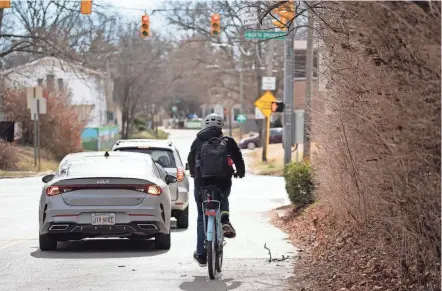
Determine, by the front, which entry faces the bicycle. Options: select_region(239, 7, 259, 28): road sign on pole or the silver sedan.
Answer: the road sign on pole

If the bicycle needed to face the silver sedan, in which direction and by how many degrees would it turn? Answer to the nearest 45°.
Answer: approximately 45° to its left

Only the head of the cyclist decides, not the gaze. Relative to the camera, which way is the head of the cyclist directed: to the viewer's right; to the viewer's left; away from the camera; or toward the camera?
away from the camera

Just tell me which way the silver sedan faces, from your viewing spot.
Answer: facing away from the viewer

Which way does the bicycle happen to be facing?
away from the camera

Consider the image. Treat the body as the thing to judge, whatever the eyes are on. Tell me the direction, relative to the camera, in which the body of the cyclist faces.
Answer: away from the camera

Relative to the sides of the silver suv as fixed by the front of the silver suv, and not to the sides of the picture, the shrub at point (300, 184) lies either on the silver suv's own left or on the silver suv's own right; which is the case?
on the silver suv's own right

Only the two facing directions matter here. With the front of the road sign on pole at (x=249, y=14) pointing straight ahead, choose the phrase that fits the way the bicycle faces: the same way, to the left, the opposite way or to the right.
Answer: the opposite way

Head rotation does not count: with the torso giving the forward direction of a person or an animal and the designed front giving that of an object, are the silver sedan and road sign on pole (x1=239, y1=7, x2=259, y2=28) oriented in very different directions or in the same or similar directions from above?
very different directions

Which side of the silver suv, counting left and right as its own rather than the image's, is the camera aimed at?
back

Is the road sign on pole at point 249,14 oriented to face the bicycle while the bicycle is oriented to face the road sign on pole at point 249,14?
yes

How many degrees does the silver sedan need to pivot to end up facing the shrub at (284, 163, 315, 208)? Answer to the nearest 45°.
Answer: approximately 45° to its right
